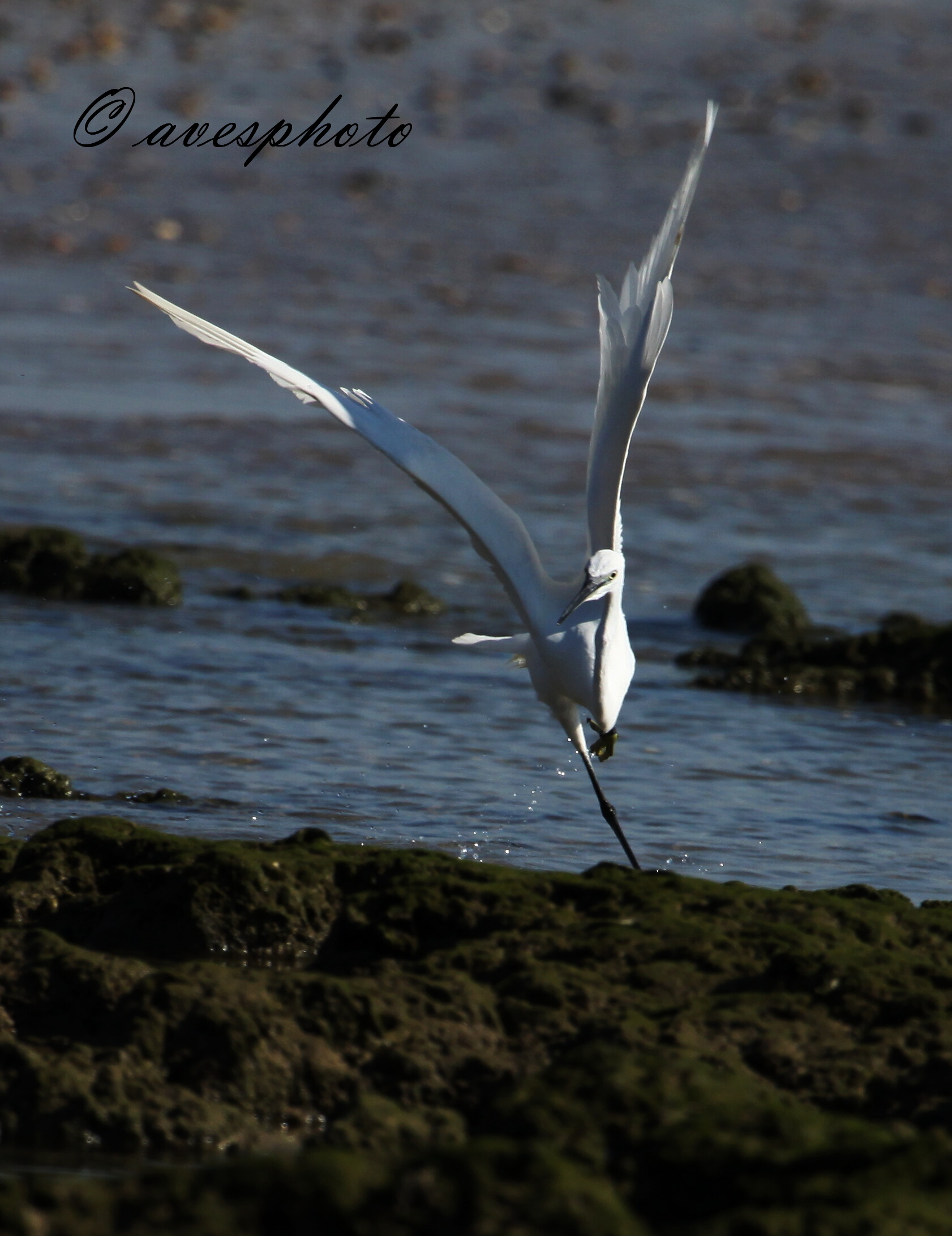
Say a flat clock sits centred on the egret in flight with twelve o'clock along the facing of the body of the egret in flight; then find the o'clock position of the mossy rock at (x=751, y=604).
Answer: The mossy rock is roughly at 8 o'clock from the egret in flight.

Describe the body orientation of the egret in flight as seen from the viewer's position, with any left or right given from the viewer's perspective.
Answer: facing the viewer and to the right of the viewer

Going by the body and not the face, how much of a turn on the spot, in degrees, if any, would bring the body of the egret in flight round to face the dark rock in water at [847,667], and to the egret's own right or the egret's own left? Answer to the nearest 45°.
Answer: approximately 90° to the egret's own left

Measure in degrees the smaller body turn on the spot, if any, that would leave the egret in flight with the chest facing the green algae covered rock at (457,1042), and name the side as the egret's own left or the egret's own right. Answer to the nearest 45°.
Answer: approximately 45° to the egret's own right

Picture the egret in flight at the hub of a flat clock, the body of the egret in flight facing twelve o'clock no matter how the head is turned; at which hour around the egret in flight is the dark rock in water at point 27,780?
The dark rock in water is roughly at 5 o'clock from the egret in flight.

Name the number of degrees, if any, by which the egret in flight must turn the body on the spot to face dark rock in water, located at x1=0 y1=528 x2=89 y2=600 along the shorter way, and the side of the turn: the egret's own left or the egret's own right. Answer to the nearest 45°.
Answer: approximately 180°

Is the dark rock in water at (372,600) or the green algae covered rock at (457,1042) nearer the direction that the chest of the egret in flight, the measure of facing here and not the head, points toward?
the green algae covered rock
